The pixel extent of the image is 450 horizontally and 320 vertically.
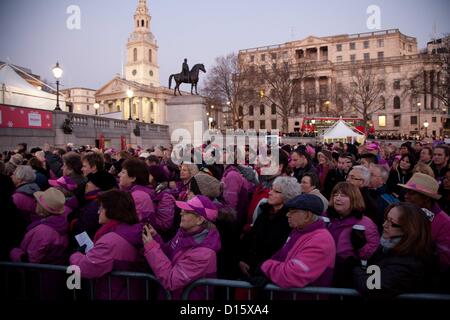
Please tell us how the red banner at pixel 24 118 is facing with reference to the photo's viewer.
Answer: facing the viewer and to the right of the viewer

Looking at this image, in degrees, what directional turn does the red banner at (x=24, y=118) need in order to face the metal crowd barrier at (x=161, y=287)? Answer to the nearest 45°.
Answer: approximately 45° to its right

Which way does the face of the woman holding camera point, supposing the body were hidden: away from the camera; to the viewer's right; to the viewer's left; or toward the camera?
to the viewer's left

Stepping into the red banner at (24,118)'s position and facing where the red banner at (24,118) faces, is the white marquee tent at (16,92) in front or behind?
behind
